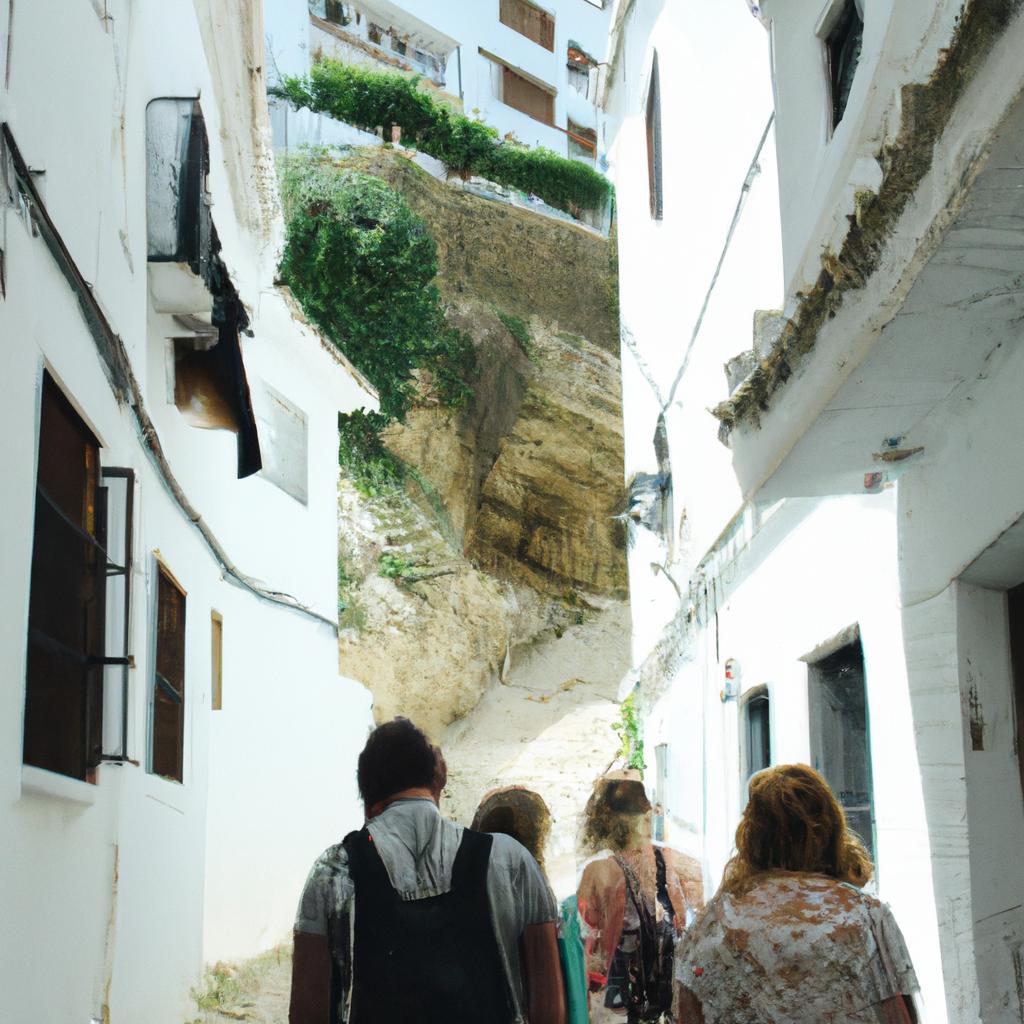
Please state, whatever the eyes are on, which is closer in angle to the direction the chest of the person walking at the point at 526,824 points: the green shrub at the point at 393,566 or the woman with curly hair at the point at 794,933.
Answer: the green shrub

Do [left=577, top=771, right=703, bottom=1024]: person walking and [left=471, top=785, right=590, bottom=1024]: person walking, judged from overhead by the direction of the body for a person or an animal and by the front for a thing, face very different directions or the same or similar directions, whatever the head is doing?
same or similar directions

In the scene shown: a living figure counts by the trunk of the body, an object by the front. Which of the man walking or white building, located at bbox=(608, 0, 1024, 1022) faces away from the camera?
the man walking

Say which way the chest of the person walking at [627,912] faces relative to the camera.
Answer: away from the camera

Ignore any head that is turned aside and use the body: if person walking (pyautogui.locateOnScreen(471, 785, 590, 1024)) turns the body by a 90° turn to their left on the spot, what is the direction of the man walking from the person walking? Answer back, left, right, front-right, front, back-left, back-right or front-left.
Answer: left

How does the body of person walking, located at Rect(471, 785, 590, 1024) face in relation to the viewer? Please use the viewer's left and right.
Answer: facing away from the viewer

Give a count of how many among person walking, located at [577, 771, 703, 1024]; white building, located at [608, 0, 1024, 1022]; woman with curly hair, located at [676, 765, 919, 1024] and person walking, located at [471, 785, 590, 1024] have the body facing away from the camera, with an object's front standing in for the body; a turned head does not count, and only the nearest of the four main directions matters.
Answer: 3

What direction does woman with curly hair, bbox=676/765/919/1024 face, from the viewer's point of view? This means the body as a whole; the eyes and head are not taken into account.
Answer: away from the camera

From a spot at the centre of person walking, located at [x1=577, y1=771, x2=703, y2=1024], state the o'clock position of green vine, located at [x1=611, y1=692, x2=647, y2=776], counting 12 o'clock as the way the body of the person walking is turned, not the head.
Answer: The green vine is roughly at 12 o'clock from the person walking.

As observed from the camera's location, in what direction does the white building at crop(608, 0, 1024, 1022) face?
facing to the left of the viewer

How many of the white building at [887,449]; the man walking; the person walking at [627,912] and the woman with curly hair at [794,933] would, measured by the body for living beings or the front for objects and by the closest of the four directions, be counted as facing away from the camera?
3

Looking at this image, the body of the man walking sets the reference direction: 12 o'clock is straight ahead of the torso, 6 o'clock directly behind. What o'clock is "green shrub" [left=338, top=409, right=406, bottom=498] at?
The green shrub is roughly at 12 o'clock from the man walking.

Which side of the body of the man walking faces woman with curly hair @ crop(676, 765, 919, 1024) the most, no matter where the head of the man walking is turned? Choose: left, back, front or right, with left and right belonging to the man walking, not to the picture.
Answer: right

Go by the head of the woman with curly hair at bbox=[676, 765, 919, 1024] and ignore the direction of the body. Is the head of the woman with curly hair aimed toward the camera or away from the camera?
away from the camera

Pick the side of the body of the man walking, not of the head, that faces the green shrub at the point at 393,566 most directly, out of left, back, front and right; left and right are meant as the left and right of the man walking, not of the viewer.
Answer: front

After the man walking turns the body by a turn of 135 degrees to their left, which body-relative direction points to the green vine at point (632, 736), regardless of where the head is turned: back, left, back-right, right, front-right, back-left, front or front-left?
back-right

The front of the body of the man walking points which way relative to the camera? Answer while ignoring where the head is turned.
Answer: away from the camera
